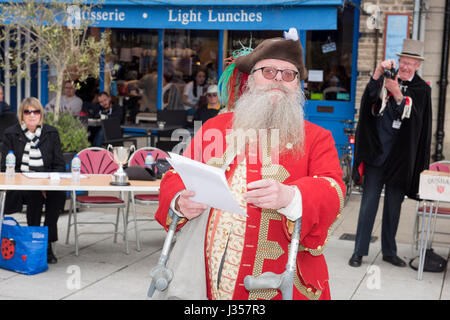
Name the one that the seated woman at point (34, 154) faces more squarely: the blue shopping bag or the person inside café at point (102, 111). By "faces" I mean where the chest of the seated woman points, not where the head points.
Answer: the blue shopping bag

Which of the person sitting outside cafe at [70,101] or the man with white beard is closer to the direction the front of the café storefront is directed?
the man with white beard

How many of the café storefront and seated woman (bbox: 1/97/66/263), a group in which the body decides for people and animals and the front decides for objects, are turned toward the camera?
2

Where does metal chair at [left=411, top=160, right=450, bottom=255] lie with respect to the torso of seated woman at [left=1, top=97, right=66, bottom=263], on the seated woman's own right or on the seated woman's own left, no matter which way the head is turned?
on the seated woman's own left

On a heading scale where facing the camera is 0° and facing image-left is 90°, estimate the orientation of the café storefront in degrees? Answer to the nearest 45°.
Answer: approximately 0°

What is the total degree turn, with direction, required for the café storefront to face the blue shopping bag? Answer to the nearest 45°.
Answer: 0° — it already faces it

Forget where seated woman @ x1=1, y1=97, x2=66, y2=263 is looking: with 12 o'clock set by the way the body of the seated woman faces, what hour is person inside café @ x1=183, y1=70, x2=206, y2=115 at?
The person inside café is roughly at 7 o'clock from the seated woman.

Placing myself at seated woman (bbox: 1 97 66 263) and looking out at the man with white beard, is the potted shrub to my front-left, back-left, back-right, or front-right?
back-left
